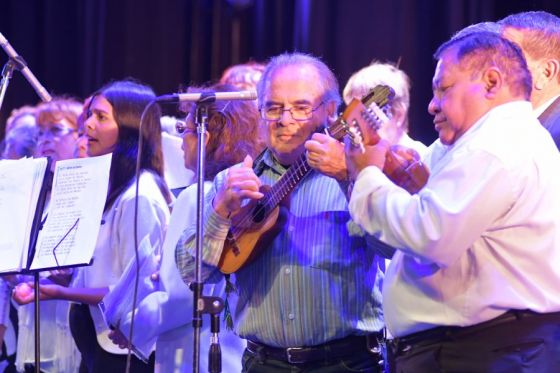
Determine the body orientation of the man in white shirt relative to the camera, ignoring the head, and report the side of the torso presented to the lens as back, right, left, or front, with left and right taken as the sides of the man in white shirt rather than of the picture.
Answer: left

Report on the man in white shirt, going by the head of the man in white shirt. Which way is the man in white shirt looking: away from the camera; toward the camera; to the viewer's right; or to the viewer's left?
to the viewer's left

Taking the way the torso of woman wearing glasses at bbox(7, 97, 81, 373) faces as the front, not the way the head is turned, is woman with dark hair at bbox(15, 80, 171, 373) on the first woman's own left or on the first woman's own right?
on the first woman's own left

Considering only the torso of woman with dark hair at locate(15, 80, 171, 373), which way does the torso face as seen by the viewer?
to the viewer's left

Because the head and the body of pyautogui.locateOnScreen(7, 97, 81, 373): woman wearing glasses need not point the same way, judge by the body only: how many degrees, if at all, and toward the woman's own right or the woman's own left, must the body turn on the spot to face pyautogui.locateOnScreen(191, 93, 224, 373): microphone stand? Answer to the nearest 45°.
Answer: approximately 45° to the woman's own left
